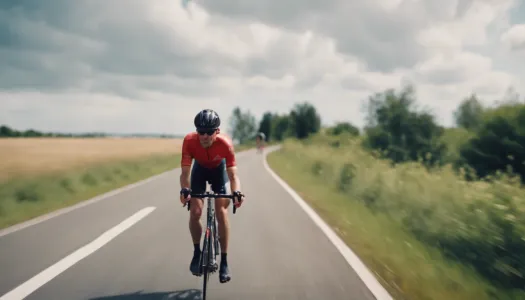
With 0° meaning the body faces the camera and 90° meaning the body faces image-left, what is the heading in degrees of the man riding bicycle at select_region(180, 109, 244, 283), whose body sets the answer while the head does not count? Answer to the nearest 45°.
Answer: approximately 0°

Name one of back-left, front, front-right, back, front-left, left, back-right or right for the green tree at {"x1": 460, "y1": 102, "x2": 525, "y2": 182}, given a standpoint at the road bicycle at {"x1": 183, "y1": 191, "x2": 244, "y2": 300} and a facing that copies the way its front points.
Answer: back-left

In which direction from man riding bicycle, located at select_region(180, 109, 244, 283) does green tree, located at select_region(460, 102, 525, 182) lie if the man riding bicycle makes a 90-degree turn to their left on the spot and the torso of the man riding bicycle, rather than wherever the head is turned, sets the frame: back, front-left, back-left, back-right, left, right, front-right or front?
front-left
